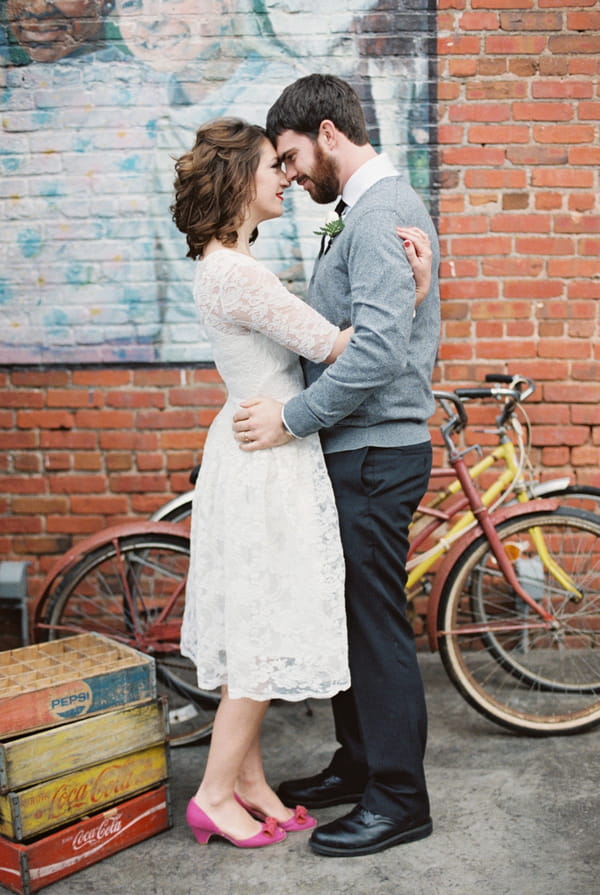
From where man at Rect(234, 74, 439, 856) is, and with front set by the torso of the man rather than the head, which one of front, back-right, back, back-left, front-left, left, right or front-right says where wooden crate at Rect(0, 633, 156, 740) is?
front

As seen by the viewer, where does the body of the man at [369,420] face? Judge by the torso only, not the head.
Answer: to the viewer's left

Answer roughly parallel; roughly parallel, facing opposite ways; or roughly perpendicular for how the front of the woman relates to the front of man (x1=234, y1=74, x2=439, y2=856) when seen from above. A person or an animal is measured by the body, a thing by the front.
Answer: roughly parallel, facing opposite ways

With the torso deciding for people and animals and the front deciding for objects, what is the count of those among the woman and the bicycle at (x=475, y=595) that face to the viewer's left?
0

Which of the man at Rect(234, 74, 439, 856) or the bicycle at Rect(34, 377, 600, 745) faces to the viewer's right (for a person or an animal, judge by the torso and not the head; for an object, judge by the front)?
the bicycle

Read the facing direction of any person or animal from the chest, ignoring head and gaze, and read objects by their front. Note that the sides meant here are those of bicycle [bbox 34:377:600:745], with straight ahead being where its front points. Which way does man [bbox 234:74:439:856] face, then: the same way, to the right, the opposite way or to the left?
the opposite way

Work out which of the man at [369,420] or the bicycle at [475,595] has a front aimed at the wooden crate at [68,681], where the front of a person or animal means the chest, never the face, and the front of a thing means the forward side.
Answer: the man

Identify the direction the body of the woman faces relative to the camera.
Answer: to the viewer's right

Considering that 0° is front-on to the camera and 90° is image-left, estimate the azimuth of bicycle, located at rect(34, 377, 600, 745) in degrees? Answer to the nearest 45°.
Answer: approximately 270°
